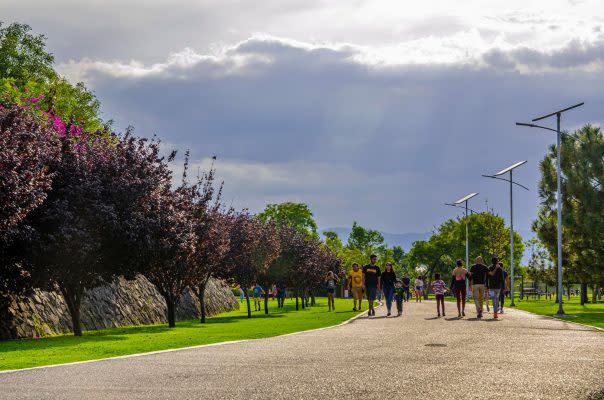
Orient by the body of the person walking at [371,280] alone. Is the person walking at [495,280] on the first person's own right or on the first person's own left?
on the first person's own left

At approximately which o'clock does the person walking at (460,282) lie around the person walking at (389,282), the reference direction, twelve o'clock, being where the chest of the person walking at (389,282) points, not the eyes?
the person walking at (460,282) is roughly at 10 o'clock from the person walking at (389,282).

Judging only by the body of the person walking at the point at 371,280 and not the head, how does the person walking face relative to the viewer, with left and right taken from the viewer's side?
facing the viewer

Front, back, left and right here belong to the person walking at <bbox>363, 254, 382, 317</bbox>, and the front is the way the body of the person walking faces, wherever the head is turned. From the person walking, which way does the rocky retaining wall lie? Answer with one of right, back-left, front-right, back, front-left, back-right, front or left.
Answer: right

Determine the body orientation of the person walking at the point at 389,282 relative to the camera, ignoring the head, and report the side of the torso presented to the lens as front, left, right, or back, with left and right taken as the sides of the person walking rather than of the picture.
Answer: front

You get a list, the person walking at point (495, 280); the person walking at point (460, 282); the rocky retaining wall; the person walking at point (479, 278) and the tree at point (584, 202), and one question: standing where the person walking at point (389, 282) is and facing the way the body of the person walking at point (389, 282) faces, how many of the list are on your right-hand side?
1

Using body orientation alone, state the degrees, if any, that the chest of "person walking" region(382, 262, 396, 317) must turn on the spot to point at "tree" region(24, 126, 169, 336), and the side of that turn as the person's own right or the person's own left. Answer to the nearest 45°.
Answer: approximately 45° to the person's own right
